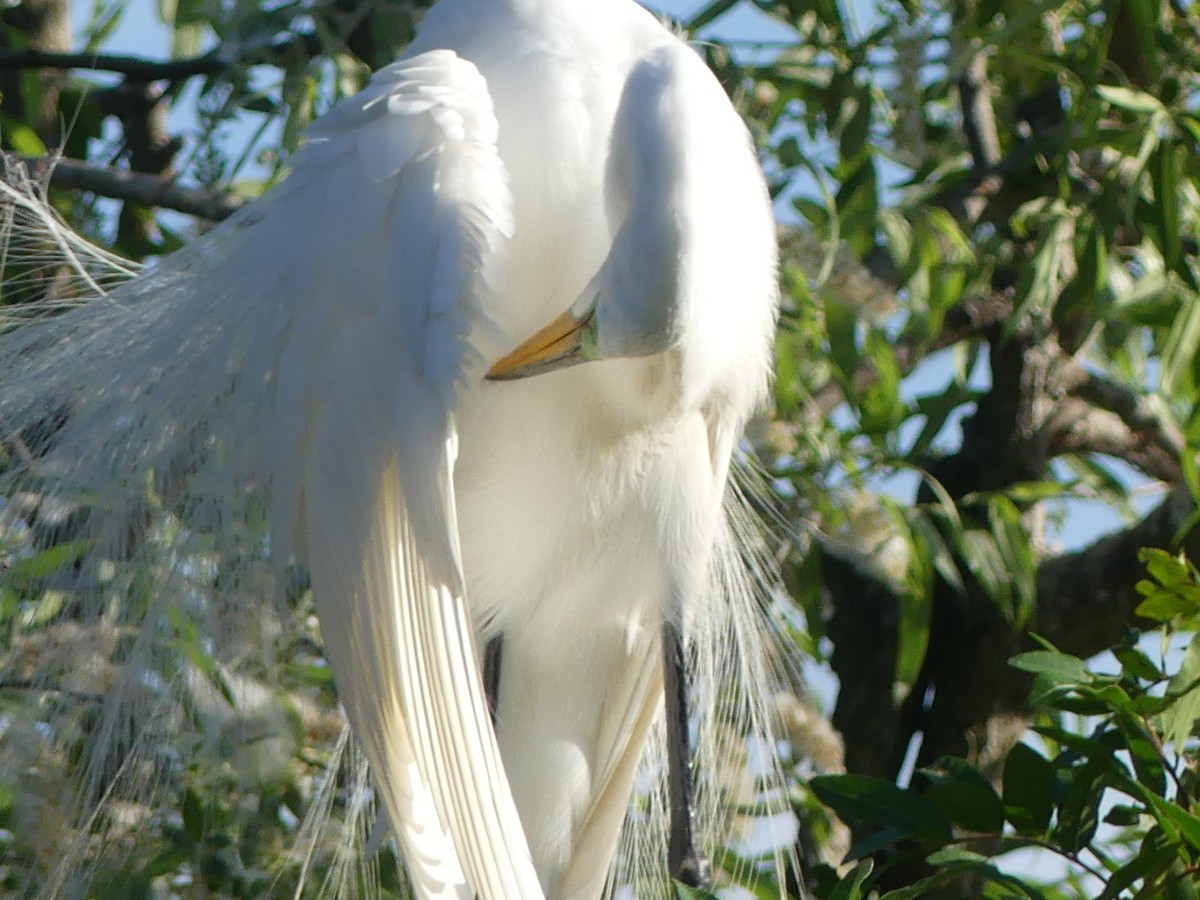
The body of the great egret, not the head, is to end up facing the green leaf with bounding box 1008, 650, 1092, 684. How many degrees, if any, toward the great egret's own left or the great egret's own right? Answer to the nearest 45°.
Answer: approximately 45° to the great egret's own left

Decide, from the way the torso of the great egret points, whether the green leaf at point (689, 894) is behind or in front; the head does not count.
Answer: in front

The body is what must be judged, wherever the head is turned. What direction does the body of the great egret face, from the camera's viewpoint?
toward the camera

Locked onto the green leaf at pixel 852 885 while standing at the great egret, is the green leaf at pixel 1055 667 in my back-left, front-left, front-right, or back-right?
front-left
